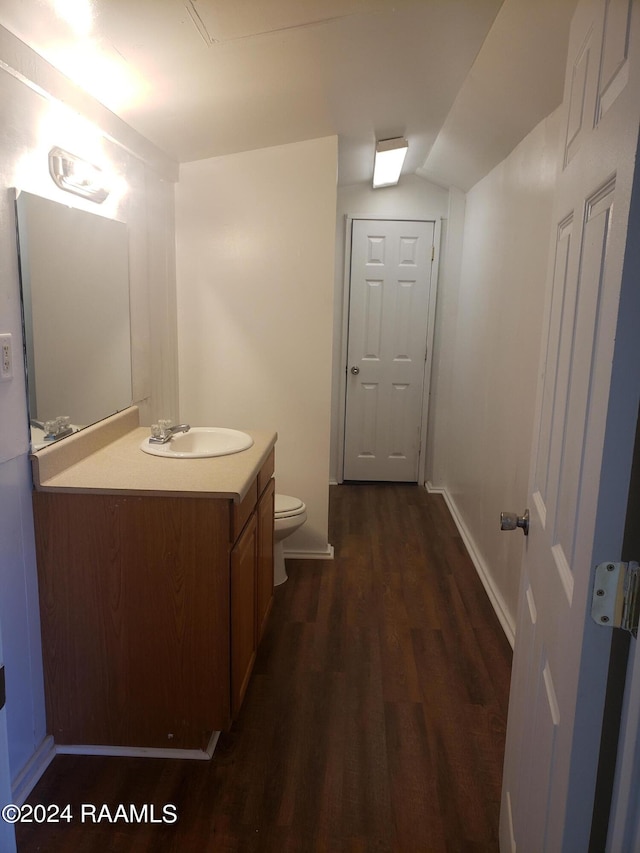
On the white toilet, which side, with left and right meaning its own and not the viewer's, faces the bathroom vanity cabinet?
right

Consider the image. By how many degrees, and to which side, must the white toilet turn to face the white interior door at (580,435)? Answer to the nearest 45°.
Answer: approximately 90° to its right

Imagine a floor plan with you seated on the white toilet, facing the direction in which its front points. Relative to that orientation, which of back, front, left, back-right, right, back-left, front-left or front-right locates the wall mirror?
back-right

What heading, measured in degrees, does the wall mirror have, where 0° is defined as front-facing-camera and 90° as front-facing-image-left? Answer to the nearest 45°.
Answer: approximately 315°

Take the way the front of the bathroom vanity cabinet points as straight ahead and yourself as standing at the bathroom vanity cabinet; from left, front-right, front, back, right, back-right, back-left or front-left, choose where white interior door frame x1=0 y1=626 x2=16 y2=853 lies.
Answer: right

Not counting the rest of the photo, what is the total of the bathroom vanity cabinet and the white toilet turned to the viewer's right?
2

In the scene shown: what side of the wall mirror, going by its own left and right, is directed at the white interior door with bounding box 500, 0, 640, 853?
front

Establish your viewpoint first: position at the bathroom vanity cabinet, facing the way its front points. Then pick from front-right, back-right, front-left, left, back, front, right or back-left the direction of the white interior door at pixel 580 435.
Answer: front-right

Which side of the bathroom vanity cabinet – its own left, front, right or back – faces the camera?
right

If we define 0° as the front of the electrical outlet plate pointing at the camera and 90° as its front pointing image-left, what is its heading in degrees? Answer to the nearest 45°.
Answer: approximately 315°

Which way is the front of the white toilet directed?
to the viewer's right
